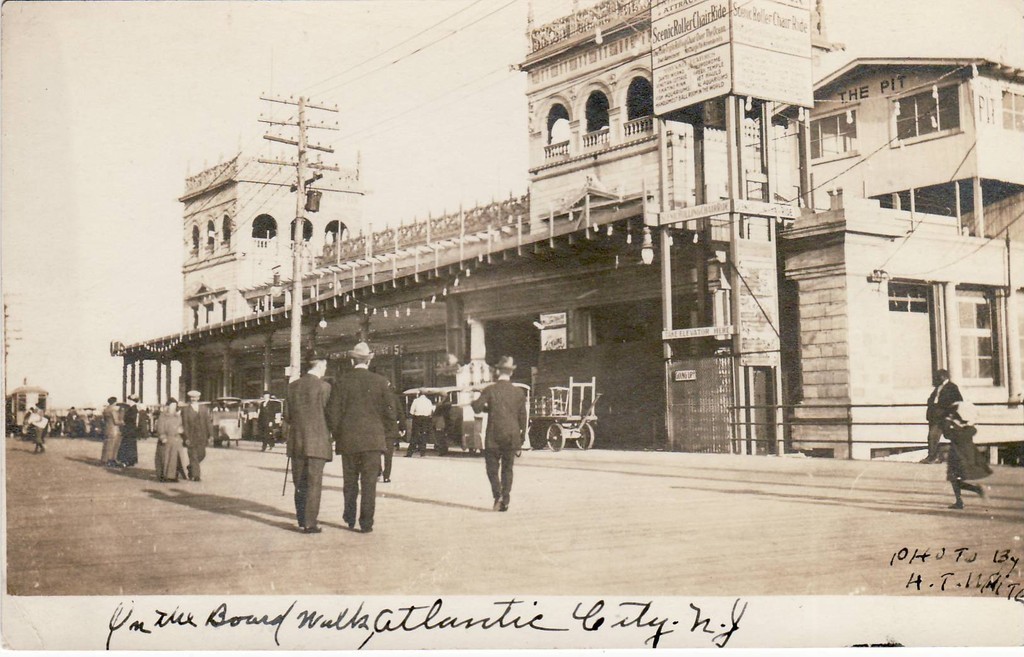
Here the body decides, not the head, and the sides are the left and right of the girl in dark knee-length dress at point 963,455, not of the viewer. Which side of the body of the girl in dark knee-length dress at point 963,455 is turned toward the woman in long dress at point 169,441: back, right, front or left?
front

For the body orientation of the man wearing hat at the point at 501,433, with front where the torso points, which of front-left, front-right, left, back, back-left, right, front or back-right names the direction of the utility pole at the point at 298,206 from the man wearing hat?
front-left

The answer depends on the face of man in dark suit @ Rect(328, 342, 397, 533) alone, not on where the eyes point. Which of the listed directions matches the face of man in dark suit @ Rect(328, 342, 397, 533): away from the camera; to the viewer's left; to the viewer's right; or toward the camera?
away from the camera

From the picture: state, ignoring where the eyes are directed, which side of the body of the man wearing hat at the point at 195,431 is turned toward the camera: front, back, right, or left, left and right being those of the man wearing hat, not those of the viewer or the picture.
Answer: front

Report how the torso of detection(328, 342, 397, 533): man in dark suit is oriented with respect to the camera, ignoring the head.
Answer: away from the camera

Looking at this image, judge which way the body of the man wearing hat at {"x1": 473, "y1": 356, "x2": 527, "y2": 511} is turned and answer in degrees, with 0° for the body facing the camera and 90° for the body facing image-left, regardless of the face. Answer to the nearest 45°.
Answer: approximately 180°

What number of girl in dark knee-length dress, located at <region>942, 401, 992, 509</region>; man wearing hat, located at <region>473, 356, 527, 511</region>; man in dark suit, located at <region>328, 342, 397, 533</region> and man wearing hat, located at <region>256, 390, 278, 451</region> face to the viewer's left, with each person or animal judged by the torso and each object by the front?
1

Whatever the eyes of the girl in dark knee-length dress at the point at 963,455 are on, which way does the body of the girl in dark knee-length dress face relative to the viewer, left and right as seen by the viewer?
facing to the left of the viewer

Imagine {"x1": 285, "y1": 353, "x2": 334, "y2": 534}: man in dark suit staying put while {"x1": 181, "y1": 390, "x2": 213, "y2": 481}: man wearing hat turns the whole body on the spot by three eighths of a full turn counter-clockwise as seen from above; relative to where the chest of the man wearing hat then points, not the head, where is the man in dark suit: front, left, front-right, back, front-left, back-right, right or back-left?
back-right

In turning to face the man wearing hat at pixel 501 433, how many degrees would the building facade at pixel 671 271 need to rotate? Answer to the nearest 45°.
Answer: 0° — it already faces them

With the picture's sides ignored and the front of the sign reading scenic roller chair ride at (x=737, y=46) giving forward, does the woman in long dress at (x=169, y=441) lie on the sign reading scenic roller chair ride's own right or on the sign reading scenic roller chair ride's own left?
on the sign reading scenic roller chair ride's own right

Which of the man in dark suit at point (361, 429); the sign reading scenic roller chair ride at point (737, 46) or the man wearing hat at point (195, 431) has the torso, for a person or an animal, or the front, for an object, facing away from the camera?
the man in dark suit
